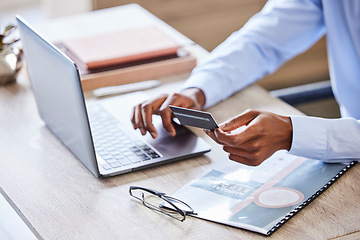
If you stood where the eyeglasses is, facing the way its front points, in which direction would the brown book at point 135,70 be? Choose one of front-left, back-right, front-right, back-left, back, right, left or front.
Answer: back-right

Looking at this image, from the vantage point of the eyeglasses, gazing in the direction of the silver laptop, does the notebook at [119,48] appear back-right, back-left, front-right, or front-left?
front-right

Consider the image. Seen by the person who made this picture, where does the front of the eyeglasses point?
facing the viewer and to the left of the viewer

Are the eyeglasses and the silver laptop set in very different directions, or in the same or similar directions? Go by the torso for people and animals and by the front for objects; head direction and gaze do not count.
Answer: very different directions

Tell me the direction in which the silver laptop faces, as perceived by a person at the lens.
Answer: facing away from the viewer and to the right of the viewer

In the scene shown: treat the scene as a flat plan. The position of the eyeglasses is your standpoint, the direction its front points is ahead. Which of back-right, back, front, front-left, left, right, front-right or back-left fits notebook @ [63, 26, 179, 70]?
back-right
